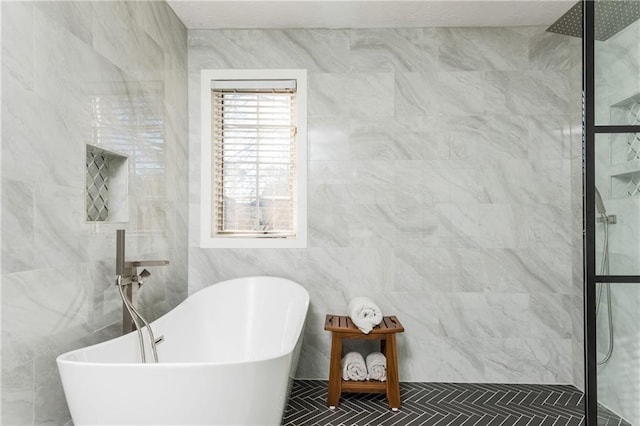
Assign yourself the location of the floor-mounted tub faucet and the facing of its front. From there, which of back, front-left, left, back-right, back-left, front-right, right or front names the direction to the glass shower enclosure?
front-right

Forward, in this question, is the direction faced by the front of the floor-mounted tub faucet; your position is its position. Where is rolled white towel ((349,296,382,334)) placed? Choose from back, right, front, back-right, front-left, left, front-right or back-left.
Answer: front

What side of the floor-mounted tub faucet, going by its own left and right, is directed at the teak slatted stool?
front

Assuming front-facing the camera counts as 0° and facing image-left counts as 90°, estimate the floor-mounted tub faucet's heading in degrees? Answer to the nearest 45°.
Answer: approximately 270°

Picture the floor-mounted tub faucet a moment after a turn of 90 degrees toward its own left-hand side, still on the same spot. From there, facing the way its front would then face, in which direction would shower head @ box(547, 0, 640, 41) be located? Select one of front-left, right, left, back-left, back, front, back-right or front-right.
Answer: back-right

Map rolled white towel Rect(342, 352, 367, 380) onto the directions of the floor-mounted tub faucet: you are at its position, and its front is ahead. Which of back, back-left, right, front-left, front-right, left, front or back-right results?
front

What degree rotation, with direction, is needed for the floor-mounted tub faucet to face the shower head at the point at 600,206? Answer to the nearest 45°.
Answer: approximately 45° to its right
